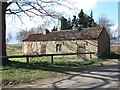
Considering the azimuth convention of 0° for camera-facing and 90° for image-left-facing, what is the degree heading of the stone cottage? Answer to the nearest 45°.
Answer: approximately 45°
